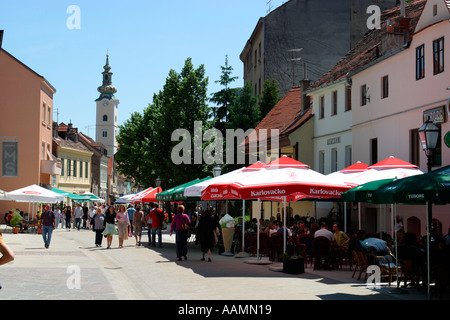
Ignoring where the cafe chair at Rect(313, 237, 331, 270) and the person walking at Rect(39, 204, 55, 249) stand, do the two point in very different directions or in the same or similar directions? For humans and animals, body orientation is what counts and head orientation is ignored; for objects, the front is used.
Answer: very different directions

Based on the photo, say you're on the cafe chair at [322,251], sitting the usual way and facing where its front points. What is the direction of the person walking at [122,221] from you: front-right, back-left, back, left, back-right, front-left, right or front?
front-left

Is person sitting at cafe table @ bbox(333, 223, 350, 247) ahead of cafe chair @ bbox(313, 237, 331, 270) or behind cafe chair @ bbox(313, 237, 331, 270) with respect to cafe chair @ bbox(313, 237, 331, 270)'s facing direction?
ahead

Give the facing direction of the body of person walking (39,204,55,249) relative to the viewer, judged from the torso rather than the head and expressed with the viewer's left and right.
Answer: facing the viewer

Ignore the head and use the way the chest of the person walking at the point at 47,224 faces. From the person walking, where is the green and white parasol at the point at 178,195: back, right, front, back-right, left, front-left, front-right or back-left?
left

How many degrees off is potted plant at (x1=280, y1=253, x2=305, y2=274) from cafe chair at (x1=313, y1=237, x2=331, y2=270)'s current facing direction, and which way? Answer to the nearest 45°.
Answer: approximately 135° to its left

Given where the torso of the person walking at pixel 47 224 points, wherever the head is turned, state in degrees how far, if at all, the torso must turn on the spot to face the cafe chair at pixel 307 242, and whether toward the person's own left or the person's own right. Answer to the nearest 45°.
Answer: approximately 45° to the person's own left

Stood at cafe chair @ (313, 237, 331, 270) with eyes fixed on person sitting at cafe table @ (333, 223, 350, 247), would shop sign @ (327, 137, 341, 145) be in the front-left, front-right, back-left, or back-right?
front-left

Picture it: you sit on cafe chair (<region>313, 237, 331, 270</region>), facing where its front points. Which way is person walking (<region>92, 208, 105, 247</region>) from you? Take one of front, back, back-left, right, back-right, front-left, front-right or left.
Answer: front-left

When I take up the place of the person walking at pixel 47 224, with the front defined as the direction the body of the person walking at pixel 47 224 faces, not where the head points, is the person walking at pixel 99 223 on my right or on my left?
on my left
